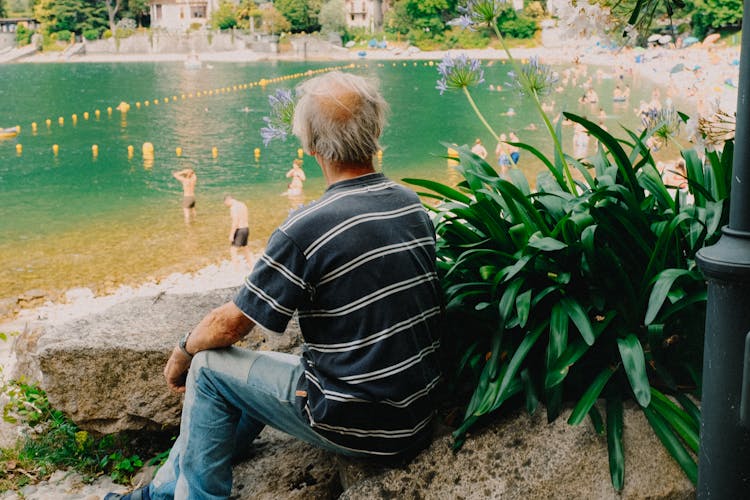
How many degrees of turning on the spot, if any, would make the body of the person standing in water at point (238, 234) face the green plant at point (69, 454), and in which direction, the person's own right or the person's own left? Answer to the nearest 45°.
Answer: approximately 135° to the person's own left

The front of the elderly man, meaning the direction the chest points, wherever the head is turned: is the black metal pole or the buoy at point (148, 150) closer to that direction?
the buoy

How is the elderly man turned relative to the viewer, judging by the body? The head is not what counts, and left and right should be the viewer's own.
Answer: facing away from the viewer and to the left of the viewer

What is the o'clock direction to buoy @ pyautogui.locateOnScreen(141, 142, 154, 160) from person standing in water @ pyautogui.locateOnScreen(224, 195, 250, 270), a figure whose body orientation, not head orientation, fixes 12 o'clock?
The buoy is roughly at 1 o'clock from the person standing in water.

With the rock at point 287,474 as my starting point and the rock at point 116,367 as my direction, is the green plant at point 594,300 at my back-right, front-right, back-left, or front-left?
back-right

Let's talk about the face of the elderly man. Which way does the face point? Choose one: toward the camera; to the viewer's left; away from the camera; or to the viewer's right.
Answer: away from the camera

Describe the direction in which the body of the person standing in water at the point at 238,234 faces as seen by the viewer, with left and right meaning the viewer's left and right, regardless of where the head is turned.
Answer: facing away from the viewer and to the left of the viewer

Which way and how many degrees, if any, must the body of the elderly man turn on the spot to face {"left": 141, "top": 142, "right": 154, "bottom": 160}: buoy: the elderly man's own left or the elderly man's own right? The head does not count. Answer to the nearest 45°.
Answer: approximately 45° to the elderly man's own right

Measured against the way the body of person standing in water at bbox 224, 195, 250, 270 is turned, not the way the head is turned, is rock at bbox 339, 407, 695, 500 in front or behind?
behind
